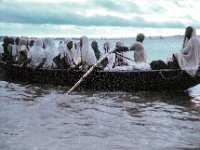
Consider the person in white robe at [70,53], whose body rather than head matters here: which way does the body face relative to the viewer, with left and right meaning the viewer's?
facing the viewer and to the left of the viewer

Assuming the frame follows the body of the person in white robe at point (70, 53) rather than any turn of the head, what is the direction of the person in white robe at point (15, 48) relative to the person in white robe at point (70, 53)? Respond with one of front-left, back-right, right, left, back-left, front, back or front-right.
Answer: right

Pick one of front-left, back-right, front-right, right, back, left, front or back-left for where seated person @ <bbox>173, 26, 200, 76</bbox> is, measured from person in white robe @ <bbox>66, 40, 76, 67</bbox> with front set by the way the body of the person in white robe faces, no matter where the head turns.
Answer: left

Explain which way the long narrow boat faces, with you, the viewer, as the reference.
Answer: facing to the right of the viewer

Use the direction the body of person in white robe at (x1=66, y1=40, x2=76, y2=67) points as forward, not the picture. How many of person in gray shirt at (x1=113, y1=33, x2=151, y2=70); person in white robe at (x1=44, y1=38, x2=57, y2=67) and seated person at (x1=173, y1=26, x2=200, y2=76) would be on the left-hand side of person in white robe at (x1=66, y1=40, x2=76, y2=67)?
2

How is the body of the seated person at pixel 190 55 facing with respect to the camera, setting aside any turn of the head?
to the viewer's left

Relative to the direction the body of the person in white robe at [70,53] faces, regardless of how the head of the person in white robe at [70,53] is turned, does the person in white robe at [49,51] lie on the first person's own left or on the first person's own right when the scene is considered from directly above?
on the first person's own right

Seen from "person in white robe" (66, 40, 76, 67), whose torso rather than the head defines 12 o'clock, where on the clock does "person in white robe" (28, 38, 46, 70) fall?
"person in white robe" (28, 38, 46, 70) is roughly at 3 o'clock from "person in white robe" (66, 40, 76, 67).
